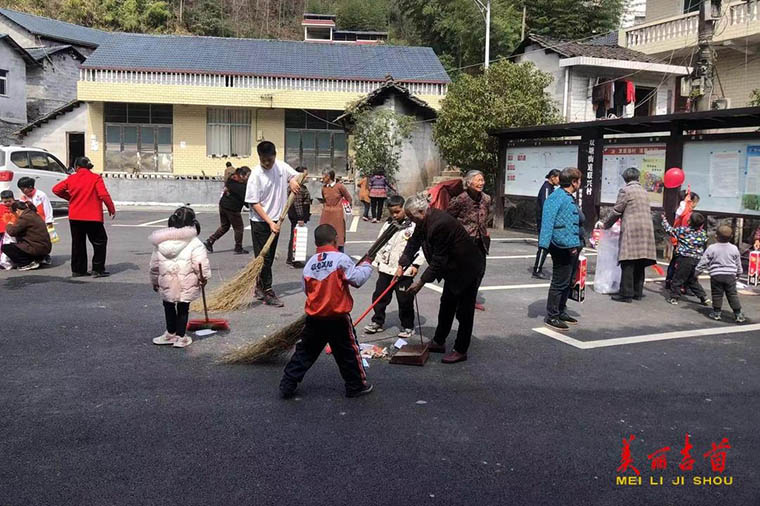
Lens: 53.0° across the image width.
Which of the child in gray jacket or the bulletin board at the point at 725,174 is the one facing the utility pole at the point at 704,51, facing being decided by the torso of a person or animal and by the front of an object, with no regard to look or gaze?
the child in gray jacket

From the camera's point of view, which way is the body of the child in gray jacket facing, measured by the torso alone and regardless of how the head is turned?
away from the camera

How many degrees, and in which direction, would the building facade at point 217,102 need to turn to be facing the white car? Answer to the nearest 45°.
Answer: approximately 45° to its right

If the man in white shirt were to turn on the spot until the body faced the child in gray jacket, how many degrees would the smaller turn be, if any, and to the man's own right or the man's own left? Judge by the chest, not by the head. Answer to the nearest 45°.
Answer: approximately 45° to the man's own left

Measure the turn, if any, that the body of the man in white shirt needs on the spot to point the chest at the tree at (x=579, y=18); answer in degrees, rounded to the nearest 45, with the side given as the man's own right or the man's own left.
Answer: approximately 90° to the man's own left

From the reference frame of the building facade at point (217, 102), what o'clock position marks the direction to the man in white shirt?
The man in white shirt is roughly at 12 o'clock from the building facade.

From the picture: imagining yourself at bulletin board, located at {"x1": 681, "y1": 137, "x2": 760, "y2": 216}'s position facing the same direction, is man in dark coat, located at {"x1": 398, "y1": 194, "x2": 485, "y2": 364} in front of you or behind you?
in front

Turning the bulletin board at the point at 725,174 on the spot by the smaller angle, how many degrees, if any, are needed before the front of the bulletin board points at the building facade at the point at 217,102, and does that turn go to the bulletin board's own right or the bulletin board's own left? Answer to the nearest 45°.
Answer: approximately 90° to the bulletin board's own right

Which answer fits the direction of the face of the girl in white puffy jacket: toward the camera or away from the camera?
away from the camera

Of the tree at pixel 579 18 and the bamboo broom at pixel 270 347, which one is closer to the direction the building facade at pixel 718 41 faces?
the bamboo broom

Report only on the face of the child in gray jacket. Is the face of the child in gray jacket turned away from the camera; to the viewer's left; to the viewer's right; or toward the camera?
away from the camera

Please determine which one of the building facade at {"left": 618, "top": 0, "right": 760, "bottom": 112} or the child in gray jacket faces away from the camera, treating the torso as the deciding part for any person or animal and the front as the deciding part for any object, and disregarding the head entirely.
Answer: the child in gray jacket

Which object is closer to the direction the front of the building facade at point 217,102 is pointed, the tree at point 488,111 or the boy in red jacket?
the boy in red jacket

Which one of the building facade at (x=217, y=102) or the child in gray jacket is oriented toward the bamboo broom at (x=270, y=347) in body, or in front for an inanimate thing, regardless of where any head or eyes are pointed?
the building facade

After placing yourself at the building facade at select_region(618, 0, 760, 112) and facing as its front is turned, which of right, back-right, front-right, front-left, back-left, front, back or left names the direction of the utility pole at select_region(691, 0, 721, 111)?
front-left

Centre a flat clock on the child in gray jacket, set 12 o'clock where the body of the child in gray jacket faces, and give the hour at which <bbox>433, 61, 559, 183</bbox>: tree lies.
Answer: The tree is roughly at 11 o'clock from the child in gray jacket.
